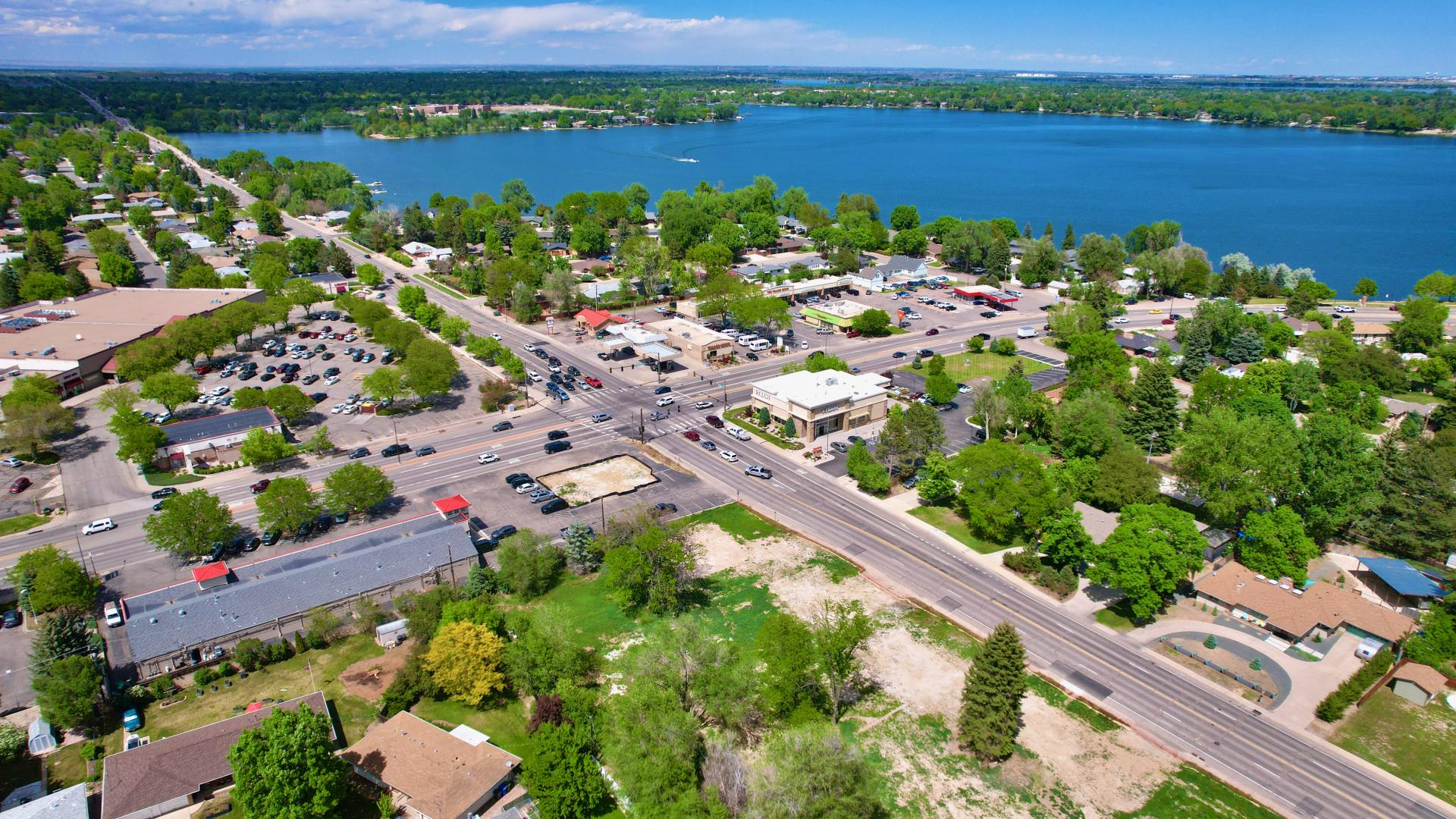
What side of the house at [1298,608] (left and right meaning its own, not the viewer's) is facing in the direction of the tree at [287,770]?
front

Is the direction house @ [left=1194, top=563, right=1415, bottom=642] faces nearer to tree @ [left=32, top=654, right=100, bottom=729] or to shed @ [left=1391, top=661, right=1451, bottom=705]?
the tree

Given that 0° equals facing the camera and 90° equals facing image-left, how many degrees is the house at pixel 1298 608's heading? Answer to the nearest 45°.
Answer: approximately 45°

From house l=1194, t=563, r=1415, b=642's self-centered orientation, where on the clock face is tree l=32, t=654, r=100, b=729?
The tree is roughly at 12 o'clock from the house.

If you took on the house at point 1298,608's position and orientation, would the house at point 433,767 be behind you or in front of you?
in front

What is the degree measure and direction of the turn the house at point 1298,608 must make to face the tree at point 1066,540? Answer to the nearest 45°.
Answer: approximately 45° to its right

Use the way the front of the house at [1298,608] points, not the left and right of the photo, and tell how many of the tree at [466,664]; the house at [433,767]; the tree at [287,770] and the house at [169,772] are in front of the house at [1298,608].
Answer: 4

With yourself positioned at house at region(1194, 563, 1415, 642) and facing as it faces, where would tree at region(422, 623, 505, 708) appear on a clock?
The tree is roughly at 12 o'clock from the house.

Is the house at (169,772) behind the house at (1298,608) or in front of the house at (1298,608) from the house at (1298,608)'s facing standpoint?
in front
